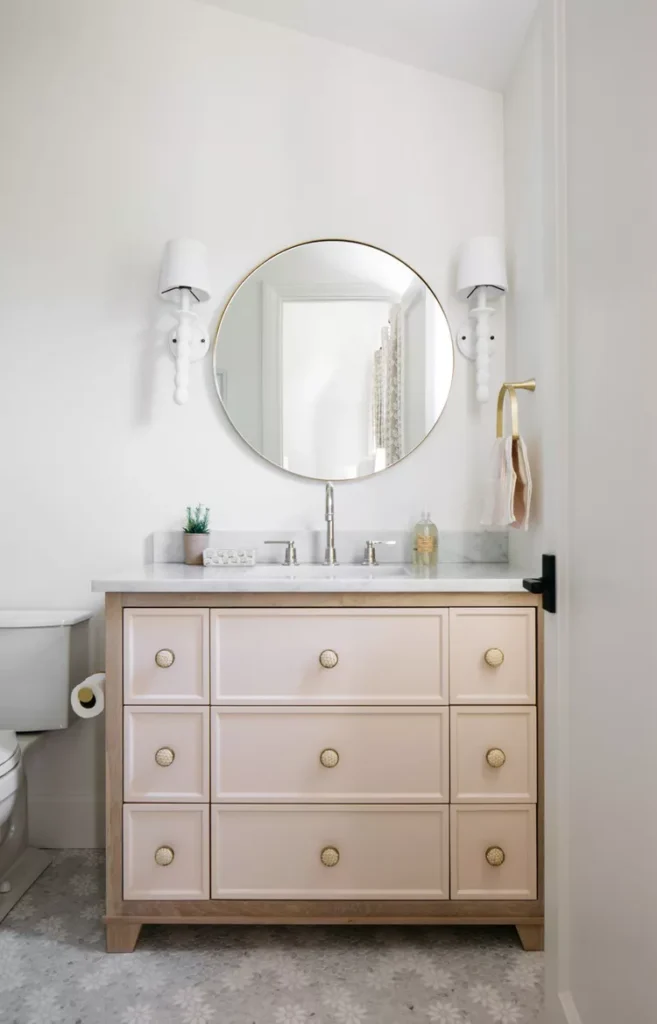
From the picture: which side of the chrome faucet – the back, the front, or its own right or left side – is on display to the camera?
front

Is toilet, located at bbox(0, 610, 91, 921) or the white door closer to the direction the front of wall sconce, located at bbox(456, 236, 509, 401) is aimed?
the white door

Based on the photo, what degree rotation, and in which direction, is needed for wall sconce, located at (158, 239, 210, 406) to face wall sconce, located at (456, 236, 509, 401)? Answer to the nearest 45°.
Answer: approximately 90° to its left

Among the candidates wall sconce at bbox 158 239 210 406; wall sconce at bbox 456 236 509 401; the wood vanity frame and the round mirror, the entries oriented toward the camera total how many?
4

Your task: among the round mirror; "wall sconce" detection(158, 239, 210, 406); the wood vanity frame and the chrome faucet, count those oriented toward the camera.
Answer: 4

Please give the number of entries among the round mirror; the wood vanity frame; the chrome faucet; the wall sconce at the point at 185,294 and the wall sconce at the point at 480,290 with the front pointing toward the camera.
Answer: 5

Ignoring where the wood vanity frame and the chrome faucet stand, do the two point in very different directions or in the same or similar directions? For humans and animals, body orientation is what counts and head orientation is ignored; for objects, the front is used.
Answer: same or similar directions

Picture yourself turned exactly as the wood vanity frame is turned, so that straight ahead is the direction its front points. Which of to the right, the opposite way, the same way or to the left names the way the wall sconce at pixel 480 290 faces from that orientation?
the same way

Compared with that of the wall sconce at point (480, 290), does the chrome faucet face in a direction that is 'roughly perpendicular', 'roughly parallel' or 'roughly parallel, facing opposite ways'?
roughly parallel

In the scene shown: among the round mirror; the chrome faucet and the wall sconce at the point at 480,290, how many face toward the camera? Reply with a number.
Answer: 3

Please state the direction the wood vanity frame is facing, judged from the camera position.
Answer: facing the viewer

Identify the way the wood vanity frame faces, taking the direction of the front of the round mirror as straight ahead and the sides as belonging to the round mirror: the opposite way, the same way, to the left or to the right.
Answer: the same way
